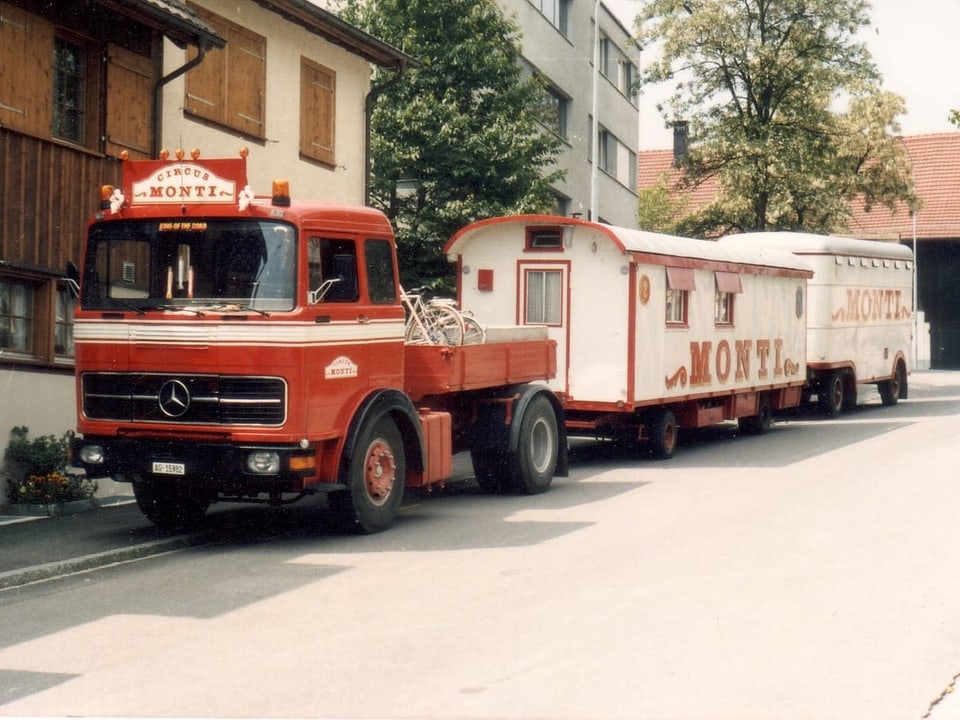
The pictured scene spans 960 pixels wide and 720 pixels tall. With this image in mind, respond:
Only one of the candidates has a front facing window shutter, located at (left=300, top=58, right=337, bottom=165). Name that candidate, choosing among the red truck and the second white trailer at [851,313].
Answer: the second white trailer

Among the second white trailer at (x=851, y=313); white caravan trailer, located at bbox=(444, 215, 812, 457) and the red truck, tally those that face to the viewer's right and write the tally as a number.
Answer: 0

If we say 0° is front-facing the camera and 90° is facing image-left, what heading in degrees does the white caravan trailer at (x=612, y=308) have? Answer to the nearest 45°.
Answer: approximately 45°

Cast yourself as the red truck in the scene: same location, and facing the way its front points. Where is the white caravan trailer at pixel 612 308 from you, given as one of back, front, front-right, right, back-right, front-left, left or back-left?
back

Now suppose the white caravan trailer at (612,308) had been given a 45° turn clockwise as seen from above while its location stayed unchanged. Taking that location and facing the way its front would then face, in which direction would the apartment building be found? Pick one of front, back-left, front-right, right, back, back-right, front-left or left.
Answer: right

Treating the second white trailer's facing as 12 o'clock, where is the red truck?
The red truck is roughly at 11 o'clock from the second white trailer.

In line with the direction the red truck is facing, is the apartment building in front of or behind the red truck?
behind

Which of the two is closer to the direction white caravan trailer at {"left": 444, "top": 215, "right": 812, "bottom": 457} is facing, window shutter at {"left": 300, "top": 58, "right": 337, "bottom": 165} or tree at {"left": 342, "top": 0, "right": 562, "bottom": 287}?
the window shutter

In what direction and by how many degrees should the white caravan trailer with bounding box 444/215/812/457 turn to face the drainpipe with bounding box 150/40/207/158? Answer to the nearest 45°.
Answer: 0° — it already faces it

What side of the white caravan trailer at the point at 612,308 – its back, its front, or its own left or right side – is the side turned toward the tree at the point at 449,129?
right

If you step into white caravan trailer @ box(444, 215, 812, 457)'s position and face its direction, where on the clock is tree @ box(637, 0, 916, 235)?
The tree is roughly at 5 o'clock from the white caravan trailer.

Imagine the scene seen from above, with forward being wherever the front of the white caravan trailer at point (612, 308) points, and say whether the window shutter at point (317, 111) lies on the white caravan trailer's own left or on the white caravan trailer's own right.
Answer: on the white caravan trailer's own right

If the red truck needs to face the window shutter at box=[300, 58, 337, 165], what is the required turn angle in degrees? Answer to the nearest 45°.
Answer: approximately 135° to its right

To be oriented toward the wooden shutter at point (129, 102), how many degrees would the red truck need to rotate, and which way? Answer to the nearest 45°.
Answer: approximately 135° to its right

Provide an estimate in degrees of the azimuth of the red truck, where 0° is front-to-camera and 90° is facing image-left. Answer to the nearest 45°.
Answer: approximately 45°
